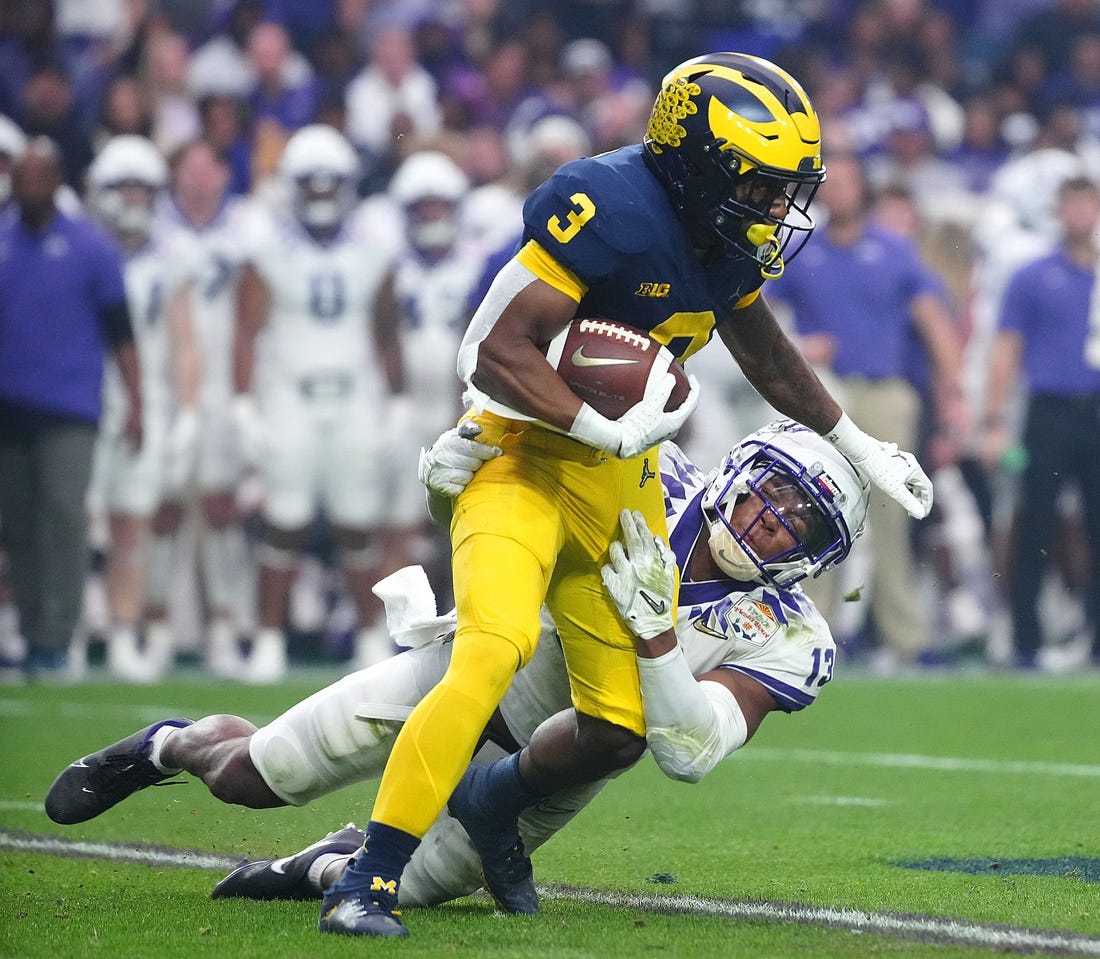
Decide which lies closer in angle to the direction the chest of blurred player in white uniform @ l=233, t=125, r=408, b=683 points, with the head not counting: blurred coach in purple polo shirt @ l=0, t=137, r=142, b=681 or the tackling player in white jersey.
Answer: the tackling player in white jersey

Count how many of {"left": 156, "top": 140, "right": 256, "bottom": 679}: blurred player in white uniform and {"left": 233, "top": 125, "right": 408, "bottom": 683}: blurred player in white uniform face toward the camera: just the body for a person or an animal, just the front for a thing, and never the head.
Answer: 2

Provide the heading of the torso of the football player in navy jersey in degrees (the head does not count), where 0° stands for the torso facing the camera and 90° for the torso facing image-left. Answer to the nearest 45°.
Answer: approximately 315°

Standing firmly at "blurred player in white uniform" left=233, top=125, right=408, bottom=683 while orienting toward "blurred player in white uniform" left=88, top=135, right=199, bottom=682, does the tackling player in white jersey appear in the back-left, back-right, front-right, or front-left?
back-left

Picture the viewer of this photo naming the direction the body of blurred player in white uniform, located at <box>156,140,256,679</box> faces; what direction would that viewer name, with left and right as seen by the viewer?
facing the viewer

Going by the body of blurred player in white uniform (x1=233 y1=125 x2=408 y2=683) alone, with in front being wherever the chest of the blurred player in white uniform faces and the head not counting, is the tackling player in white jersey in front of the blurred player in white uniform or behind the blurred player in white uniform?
in front

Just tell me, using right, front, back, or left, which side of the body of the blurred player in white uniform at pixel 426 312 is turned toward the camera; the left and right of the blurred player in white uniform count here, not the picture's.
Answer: front

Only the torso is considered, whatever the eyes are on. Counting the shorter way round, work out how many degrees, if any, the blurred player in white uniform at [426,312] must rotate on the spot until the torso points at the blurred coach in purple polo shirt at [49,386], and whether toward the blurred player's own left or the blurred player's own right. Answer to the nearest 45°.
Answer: approximately 45° to the blurred player's own right

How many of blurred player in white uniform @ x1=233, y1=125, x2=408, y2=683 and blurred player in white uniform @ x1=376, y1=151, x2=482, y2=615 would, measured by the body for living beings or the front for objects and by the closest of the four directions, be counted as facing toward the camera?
2

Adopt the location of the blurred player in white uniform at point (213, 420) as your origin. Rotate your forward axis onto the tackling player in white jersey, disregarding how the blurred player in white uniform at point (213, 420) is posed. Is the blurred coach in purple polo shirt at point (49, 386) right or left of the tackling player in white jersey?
right

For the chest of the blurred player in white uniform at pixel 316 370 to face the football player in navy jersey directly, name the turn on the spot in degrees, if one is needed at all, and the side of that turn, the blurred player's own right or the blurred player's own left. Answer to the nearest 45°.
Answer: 0° — they already face them

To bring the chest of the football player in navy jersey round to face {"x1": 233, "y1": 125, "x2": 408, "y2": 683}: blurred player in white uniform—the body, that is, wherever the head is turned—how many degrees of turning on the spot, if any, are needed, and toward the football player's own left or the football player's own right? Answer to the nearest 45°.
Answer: approximately 135° to the football player's own left

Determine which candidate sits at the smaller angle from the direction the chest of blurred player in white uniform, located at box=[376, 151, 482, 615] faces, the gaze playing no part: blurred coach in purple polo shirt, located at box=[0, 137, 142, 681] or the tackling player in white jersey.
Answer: the tackling player in white jersey
